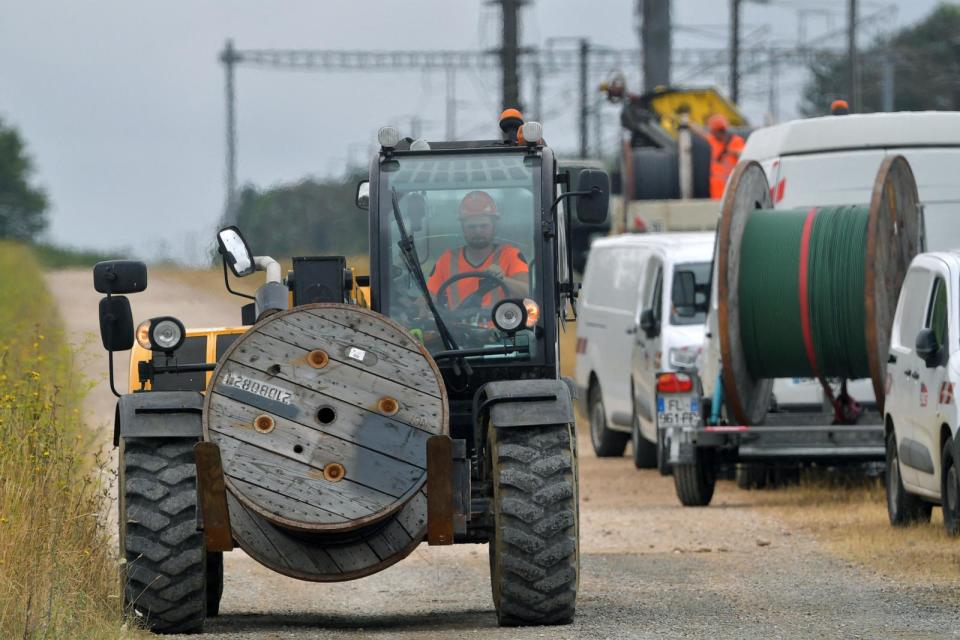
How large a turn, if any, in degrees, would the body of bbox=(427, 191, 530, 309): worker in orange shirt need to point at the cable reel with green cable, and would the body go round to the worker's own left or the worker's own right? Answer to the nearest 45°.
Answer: approximately 135° to the worker's own left

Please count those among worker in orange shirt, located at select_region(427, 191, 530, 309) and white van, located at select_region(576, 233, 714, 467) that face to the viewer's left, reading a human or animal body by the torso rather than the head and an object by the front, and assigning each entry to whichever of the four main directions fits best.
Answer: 0

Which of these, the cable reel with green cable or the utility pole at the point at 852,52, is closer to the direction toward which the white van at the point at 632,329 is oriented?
the cable reel with green cable

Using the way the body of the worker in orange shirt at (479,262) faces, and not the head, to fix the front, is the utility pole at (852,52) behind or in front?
behind

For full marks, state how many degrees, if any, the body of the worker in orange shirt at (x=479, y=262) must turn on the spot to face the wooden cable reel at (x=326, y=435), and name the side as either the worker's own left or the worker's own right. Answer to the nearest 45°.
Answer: approximately 45° to the worker's own right

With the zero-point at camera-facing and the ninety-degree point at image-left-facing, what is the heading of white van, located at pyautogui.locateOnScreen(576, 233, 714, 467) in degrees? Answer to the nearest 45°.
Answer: approximately 315°

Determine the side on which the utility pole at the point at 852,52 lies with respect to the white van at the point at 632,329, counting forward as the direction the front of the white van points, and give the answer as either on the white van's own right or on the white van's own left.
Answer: on the white van's own left

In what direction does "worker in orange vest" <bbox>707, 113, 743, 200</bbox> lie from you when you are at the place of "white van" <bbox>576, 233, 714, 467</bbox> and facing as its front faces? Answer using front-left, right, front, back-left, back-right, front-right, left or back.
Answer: back-left

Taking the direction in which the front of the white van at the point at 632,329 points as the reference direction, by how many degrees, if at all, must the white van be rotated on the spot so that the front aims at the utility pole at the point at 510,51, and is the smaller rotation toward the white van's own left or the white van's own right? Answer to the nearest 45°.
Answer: approximately 135° to the white van's own left

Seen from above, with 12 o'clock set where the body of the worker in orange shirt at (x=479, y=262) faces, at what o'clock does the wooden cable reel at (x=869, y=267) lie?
The wooden cable reel is roughly at 7 o'clock from the worker in orange shirt.

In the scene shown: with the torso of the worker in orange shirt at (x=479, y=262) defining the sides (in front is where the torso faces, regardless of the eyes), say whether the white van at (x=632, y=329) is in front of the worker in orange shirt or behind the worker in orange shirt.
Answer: behind

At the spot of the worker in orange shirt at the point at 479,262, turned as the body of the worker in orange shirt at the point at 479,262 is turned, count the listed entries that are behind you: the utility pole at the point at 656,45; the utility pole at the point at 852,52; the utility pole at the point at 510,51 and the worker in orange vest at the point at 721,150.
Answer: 4

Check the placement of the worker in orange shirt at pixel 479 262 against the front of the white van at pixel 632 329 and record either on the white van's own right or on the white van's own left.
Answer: on the white van's own right

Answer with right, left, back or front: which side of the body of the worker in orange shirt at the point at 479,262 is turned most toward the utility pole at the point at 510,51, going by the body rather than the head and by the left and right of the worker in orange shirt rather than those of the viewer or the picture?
back

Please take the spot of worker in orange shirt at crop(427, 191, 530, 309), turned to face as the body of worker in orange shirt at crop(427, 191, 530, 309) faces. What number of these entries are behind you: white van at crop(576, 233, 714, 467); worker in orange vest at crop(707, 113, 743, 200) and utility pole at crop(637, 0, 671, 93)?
3

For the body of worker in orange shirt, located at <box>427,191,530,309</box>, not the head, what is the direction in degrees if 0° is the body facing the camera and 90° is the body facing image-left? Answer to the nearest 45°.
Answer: approximately 0°

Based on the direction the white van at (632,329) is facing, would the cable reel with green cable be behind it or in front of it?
in front
